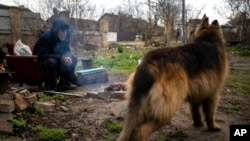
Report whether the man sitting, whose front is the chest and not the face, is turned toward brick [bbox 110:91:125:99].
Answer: yes

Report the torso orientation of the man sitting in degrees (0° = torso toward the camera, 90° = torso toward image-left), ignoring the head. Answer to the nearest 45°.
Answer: approximately 315°

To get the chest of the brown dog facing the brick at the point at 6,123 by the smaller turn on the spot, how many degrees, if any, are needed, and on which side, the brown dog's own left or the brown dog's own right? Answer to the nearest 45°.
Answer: approximately 135° to the brown dog's own left

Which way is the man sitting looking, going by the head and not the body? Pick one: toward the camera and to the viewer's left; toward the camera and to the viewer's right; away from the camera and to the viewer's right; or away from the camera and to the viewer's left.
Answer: toward the camera and to the viewer's right

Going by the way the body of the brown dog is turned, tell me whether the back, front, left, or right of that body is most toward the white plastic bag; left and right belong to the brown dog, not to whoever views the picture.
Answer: left

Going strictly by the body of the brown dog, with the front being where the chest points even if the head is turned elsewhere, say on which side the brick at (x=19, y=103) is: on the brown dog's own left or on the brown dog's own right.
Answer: on the brown dog's own left

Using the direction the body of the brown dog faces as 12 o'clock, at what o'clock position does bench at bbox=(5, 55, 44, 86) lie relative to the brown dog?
The bench is roughly at 9 o'clock from the brown dog.

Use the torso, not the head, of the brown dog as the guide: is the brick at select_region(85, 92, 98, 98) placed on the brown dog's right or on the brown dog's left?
on the brown dog's left

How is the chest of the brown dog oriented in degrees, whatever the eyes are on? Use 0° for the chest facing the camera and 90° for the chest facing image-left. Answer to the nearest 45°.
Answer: approximately 225°

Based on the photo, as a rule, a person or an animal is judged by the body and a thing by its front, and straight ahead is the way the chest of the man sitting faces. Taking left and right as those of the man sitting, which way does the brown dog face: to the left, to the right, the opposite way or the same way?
to the left

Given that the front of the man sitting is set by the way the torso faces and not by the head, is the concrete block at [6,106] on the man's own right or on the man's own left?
on the man's own right

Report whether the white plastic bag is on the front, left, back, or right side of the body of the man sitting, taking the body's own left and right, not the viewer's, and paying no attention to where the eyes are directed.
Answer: back
